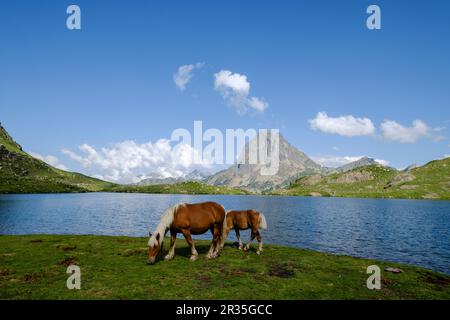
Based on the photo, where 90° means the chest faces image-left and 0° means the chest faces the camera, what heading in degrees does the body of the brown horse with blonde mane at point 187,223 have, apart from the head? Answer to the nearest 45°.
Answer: approximately 90°

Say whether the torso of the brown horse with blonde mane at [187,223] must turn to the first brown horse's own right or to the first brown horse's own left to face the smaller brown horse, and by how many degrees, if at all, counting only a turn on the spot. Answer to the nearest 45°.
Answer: approximately 135° to the first brown horse's own right
